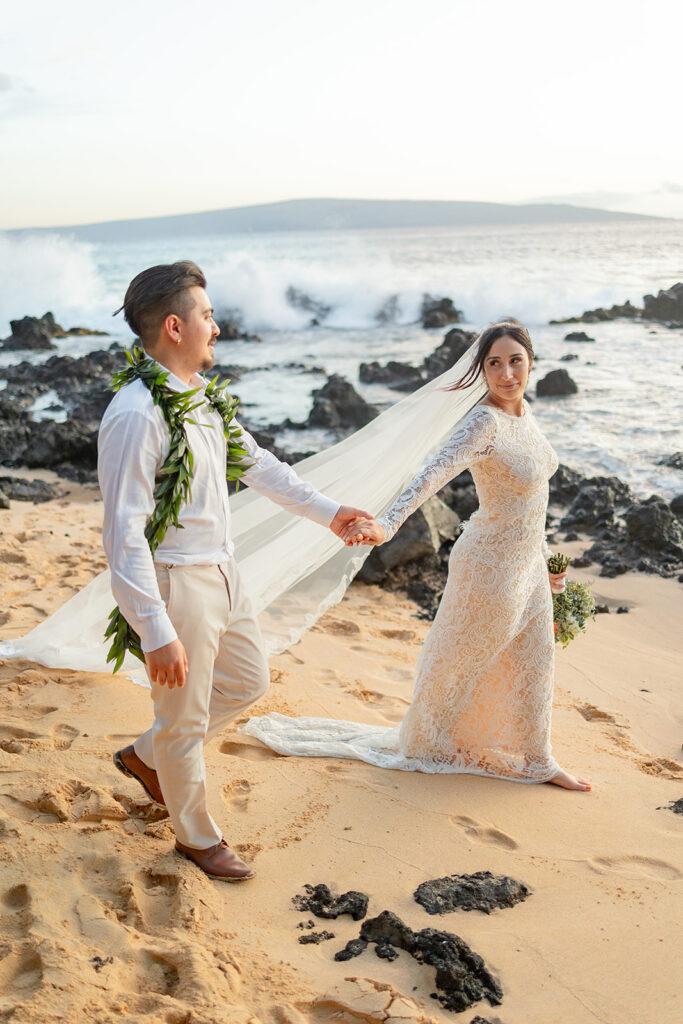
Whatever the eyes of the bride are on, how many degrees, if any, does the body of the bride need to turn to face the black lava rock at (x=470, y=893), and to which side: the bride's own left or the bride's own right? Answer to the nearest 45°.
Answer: approximately 45° to the bride's own right

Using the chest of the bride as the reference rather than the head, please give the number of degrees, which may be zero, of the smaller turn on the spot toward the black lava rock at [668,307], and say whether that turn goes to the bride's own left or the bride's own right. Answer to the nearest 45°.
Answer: approximately 135° to the bride's own left

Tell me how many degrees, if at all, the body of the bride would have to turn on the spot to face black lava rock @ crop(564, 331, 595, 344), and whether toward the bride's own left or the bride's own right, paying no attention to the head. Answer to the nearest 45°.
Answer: approximately 135° to the bride's own left

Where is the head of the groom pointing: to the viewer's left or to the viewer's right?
to the viewer's right

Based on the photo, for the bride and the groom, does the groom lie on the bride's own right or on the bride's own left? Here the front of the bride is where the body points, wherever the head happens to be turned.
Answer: on the bride's own right

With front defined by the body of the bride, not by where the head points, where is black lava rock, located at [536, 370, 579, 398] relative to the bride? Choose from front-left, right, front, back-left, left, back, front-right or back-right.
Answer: back-left
